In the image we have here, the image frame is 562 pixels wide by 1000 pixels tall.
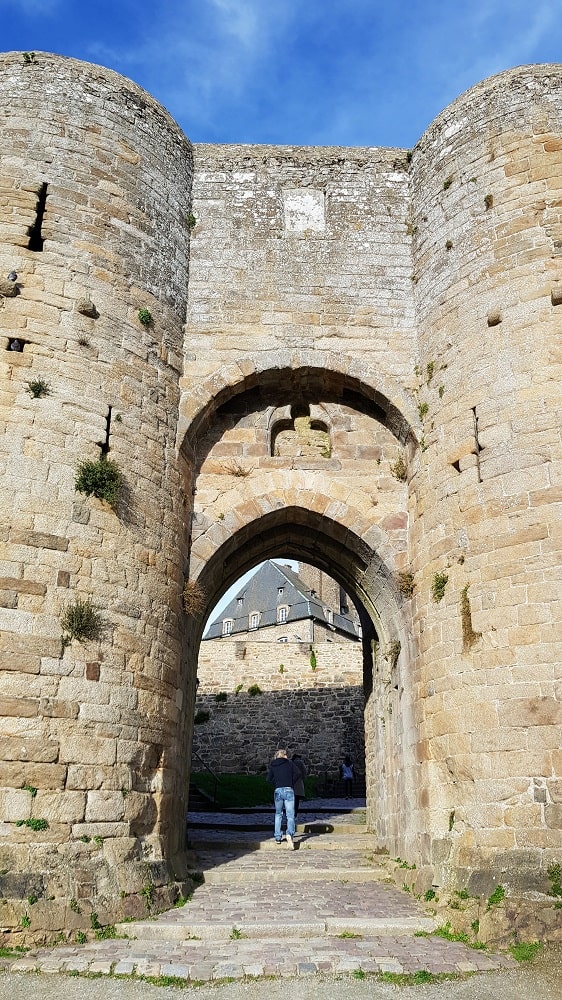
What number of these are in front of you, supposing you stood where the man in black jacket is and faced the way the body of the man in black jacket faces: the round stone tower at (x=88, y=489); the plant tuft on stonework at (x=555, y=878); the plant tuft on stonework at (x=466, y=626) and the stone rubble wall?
1

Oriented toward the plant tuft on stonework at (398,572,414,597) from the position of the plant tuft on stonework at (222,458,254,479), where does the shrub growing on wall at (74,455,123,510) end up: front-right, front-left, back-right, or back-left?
back-right

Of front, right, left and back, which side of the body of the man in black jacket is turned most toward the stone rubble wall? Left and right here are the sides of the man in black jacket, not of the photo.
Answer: front

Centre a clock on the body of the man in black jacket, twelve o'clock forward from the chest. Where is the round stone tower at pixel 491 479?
The round stone tower is roughly at 5 o'clock from the man in black jacket.

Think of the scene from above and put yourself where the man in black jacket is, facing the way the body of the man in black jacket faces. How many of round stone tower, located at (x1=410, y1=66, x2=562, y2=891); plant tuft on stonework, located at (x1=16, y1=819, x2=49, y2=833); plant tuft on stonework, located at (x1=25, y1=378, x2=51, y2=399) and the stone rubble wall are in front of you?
1

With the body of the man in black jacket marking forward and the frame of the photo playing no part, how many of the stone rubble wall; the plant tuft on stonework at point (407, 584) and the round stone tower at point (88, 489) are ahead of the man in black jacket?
1

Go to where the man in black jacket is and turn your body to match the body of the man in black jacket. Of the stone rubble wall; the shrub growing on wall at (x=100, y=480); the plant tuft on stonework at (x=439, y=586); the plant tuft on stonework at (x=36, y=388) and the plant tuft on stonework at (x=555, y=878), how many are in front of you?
1

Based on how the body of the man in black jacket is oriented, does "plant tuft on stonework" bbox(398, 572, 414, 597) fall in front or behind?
behind

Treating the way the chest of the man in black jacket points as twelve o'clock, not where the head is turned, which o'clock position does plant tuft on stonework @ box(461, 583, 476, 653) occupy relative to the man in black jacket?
The plant tuft on stonework is roughly at 5 o'clock from the man in black jacket.

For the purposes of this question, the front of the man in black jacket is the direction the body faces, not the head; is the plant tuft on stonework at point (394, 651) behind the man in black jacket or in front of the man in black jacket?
behind

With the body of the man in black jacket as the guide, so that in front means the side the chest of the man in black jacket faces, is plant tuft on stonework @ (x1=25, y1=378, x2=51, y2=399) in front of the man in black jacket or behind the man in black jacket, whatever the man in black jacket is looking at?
behind

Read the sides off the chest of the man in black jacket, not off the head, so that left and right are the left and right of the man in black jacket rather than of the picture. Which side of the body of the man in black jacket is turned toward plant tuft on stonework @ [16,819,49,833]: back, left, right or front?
back

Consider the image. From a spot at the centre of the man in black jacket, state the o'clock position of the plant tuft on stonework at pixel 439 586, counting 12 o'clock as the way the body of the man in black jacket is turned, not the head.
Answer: The plant tuft on stonework is roughly at 5 o'clock from the man in black jacket.

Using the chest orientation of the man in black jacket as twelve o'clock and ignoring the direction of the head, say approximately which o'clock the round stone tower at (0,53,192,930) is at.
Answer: The round stone tower is roughly at 7 o'clock from the man in black jacket.

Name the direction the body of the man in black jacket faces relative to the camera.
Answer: away from the camera
